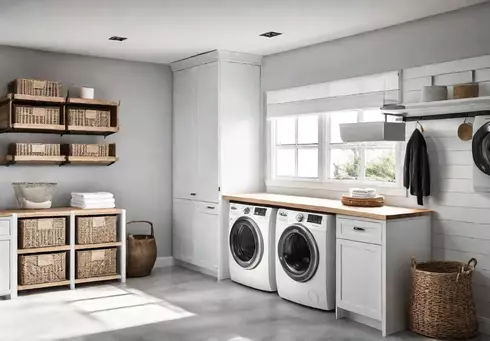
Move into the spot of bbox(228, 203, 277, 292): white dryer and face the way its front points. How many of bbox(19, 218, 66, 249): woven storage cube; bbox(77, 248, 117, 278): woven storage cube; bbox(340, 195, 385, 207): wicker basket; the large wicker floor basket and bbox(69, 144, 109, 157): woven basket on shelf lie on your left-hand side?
2

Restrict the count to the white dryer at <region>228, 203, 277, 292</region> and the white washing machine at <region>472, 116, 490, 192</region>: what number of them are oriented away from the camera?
0

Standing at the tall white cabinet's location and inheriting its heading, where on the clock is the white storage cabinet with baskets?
The white storage cabinet with baskets is roughly at 1 o'clock from the tall white cabinet.

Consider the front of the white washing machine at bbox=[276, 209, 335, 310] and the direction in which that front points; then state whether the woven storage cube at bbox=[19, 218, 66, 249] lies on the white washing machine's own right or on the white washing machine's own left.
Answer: on the white washing machine's own right

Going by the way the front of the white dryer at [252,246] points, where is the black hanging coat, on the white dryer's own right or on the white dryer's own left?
on the white dryer's own left

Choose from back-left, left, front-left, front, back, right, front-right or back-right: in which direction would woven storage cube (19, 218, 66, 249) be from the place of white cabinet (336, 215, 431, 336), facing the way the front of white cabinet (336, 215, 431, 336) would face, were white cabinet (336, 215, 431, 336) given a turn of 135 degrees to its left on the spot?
back

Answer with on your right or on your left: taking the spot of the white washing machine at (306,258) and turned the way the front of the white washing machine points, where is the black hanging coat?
on your left

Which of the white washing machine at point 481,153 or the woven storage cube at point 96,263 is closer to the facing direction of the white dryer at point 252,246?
the woven storage cube

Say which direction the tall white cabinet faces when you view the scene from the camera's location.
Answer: facing the viewer and to the left of the viewer
